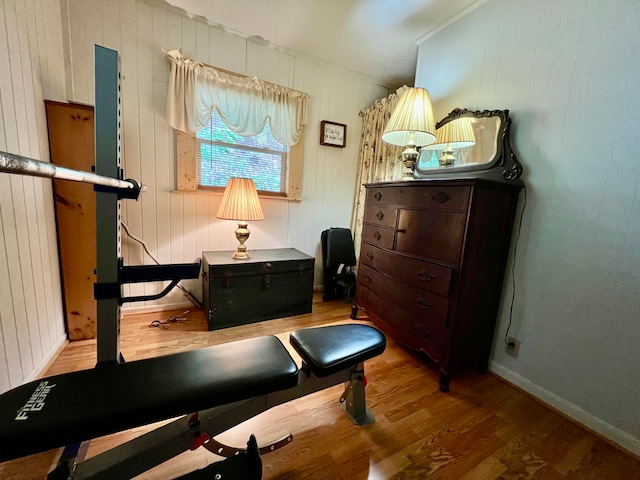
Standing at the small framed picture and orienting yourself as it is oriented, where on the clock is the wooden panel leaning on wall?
The wooden panel leaning on wall is roughly at 3 o'clock from the small framed picture.

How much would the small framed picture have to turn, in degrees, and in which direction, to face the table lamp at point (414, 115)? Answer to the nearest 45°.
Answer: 0° — it already faces it

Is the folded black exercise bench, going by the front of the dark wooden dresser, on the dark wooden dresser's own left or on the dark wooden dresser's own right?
on the dark wooden dresser's own right

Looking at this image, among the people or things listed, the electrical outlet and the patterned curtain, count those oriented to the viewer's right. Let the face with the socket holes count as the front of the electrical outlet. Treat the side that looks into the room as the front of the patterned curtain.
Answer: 0

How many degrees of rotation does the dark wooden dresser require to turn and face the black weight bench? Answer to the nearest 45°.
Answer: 0° — it already faces it

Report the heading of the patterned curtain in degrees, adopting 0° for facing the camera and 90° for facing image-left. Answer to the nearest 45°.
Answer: approximately 45°

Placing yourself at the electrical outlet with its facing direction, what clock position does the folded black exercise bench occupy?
The folded black exercise bench is roughly at 2 o'clock from the electrical outlet.

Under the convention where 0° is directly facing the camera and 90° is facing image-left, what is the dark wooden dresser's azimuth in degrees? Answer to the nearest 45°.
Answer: approximately 45°

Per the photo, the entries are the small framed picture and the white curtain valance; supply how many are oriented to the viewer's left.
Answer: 0

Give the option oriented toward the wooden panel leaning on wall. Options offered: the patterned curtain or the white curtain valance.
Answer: the patterned curtain
